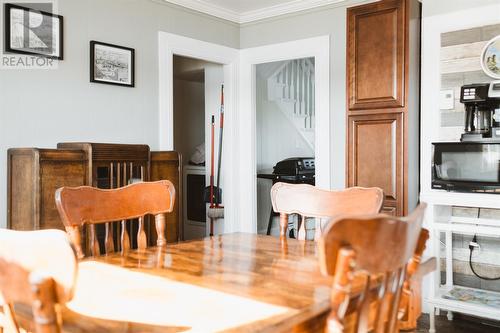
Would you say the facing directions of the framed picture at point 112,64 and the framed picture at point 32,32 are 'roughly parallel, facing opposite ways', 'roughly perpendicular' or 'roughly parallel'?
roughly parallel

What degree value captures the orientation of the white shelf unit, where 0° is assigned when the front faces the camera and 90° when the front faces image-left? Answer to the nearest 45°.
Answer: approximately 45°

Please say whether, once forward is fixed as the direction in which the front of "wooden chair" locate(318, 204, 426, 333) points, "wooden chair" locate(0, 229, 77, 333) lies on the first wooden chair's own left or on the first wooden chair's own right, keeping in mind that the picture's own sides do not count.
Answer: on the first wooden chair's own left

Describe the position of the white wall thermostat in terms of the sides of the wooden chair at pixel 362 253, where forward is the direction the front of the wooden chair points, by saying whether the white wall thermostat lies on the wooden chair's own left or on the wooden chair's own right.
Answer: on the wooden chair's own right

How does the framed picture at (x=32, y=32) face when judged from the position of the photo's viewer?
facing the viewer and to the right of the viewer

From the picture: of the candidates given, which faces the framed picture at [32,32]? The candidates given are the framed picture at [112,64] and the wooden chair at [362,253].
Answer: the wooden chair

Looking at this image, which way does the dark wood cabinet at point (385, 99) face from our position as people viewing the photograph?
facing the viewer and to the left of the viewer

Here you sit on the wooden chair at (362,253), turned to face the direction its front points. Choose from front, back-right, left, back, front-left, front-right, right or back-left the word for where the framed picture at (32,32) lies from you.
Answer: front

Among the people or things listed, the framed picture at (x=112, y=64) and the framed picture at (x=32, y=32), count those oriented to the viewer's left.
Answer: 0

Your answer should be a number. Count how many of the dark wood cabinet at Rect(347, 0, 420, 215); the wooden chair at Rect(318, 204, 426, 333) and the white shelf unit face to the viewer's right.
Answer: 0

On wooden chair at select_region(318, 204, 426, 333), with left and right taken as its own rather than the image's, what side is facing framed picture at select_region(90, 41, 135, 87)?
front

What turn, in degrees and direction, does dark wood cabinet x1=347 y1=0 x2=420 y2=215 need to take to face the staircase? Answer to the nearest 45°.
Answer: approximately 90° to its right

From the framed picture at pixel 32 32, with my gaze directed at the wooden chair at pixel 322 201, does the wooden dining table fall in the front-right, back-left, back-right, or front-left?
front-right

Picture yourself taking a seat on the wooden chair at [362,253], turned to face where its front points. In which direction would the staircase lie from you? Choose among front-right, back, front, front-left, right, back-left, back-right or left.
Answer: front-right

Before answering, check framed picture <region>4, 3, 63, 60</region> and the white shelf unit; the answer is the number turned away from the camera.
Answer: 0

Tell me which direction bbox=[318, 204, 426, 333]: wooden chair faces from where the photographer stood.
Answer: facing away from the viewer and to the left of the viewer
